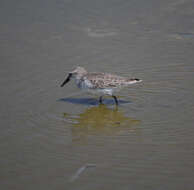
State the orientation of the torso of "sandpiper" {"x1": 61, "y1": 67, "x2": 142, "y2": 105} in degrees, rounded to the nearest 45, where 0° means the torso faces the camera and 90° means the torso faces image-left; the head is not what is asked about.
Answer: approximately 90°
